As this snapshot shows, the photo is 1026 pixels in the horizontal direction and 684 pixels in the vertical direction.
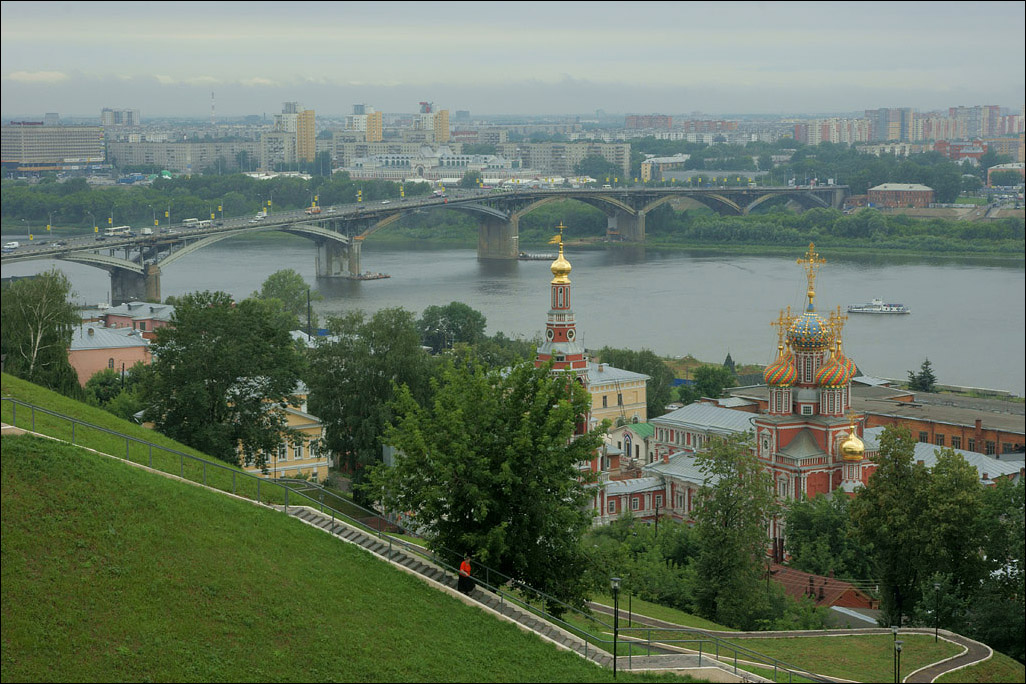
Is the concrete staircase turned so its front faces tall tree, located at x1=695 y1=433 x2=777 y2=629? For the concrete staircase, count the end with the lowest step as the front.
no

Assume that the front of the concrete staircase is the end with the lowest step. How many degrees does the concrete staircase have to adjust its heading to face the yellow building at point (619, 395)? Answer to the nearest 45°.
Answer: approximately 90° to its left

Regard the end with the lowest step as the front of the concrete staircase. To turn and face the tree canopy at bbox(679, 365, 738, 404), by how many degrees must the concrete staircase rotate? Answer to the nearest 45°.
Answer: approximately 90° to its left

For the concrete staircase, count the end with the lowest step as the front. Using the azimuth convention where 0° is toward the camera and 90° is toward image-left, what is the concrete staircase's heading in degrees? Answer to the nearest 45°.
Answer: approximately 270°

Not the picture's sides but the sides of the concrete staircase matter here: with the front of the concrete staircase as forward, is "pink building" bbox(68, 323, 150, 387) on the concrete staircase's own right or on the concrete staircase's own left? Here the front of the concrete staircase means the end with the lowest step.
on the concrete staircase's own left

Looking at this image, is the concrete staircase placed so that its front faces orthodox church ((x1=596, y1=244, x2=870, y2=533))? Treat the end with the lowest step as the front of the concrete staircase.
no

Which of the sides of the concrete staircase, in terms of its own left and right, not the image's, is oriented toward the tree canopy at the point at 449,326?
left

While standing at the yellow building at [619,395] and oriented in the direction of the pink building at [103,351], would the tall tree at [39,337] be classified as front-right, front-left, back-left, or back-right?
front-left

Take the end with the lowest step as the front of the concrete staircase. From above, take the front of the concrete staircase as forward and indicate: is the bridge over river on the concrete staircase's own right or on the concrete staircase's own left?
on the concrete staircase's own left

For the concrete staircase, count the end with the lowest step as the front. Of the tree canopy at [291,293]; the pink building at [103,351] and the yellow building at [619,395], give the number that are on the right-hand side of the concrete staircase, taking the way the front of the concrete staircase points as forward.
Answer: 0

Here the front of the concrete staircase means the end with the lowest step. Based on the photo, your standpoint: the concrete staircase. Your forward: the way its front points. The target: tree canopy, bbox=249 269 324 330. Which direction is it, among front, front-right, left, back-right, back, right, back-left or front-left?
left
